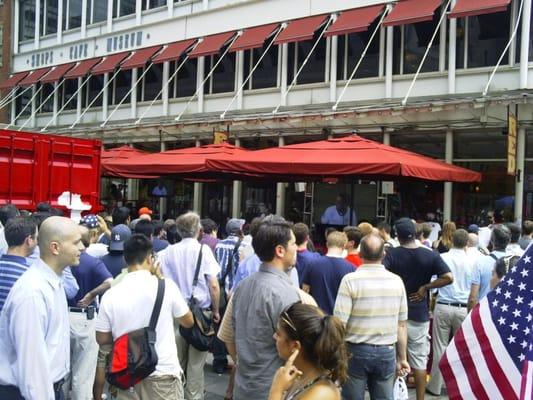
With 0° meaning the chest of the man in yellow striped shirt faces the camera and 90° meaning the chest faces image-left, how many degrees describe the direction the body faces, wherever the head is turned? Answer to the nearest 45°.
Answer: approximately 180°

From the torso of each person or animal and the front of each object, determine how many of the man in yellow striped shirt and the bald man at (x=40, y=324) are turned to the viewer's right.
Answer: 1

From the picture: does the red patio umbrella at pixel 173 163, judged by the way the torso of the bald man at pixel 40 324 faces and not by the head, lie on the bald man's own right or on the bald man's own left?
on the bald man's own left

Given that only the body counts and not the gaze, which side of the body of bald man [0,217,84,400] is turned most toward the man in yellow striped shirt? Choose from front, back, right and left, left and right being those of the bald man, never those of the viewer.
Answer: front

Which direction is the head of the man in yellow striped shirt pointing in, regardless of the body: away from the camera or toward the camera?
away from the camera

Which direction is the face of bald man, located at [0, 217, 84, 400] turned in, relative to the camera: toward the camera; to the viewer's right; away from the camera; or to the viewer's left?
to the viewer's right

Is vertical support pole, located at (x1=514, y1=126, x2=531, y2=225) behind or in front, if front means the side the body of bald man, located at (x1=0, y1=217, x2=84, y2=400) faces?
in front

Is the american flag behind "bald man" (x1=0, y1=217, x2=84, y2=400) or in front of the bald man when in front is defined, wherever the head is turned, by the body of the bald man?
in front

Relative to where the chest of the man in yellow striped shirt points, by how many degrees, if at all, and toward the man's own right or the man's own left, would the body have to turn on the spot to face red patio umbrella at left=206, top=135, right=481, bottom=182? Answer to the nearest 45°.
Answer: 0° — they already face it

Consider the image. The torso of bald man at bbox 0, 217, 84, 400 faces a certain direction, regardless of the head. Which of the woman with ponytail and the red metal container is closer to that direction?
the woman with ponytail

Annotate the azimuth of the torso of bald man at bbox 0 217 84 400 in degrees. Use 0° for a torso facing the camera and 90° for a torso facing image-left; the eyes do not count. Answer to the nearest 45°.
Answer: approximately 270°

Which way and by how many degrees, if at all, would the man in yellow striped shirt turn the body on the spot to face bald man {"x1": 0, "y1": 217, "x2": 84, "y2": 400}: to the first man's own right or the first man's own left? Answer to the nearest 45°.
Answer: approximately 135° to the first man's own left

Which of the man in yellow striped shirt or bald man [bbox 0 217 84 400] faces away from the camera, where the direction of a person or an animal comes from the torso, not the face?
the man in yellow striped shirt

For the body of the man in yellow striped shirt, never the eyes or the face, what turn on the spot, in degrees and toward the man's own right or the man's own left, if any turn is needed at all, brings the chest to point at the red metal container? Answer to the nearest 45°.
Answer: approximately 45° to the man's own left

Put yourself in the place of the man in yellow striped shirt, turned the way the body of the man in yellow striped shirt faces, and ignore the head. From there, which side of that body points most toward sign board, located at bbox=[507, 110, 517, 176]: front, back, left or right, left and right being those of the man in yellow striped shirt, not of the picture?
front

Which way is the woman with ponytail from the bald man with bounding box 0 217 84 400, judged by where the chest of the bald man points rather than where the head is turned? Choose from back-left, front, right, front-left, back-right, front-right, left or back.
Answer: front-right
